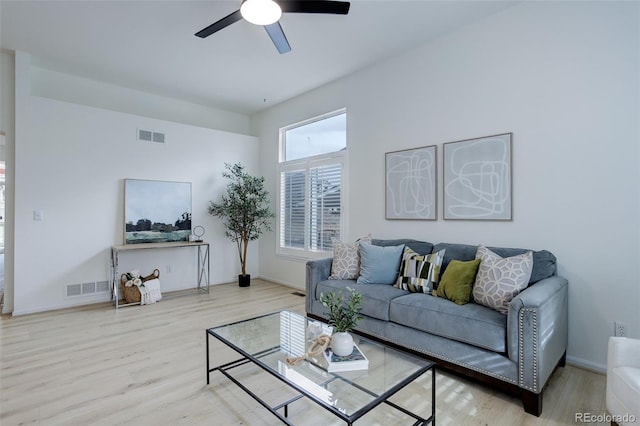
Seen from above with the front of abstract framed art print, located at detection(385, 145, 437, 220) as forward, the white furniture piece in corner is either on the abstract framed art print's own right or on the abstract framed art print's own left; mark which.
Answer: on the abstract framed art print's own left

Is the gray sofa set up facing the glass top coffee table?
yes

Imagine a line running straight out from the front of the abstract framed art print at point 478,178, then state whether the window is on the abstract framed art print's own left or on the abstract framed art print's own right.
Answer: on the abstract framed art print's own right

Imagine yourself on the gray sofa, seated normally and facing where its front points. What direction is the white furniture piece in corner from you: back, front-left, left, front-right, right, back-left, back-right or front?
left

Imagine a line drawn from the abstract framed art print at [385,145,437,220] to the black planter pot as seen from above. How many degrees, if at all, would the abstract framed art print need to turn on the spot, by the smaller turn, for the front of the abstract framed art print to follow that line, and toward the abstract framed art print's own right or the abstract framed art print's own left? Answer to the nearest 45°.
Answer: approximately 45° to the abstract framed art print's own right

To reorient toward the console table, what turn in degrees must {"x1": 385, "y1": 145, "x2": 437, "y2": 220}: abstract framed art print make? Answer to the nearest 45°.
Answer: approximately 45° to its right

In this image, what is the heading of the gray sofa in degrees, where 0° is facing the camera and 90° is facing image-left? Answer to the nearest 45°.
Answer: approximately 45°

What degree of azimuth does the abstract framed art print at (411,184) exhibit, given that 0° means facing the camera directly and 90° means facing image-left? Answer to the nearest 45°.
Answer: approximately 45°
